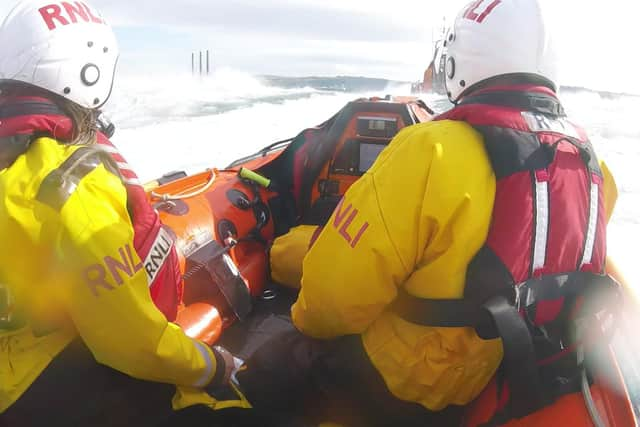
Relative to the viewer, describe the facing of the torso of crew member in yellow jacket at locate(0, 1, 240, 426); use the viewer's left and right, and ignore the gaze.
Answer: facing away from the viewer and to the right of the viewer

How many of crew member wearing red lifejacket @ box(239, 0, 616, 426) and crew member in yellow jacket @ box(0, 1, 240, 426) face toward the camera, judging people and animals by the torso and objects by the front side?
0

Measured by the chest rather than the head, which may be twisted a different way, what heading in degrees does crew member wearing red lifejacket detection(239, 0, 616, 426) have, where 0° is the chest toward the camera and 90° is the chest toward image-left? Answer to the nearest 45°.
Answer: approximately 135°

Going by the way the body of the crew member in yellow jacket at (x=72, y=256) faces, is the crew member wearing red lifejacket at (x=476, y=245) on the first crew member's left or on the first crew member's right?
on the first crew member's right

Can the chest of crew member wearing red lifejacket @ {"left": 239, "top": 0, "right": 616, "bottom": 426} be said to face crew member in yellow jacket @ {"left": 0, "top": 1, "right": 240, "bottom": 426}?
no
